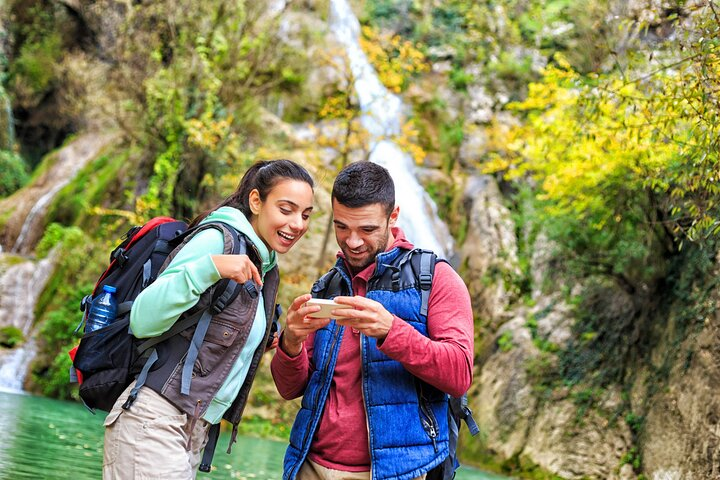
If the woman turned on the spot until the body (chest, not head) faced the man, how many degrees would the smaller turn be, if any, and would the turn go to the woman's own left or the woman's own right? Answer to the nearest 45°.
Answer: approximately 45° to the woman's own left

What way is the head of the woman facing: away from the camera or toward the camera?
toward the camera
